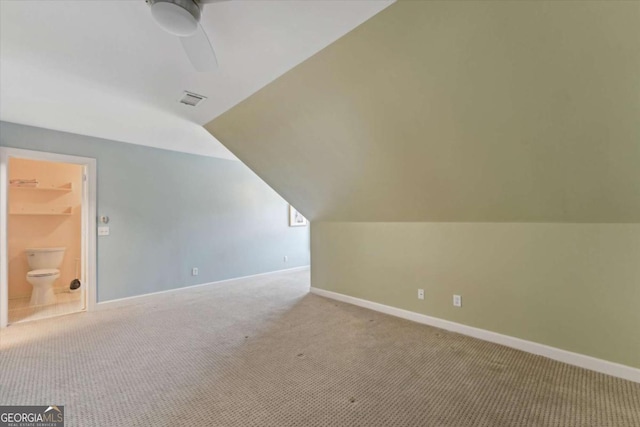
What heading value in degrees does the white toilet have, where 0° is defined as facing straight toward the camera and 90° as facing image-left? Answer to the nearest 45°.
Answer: approximately 0°

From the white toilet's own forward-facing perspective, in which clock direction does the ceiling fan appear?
The ceiling fan is roughly at 12 o'clock from the white toilet.
